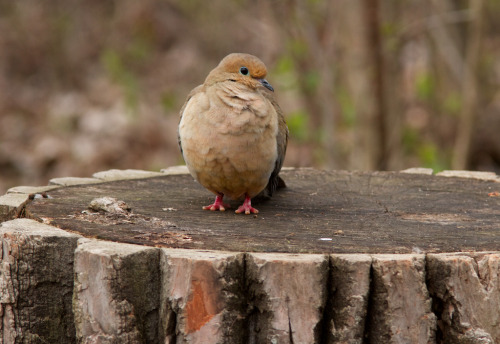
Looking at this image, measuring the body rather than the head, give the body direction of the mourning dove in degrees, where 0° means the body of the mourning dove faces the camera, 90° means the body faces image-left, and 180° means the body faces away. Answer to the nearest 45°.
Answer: approximately 0°
